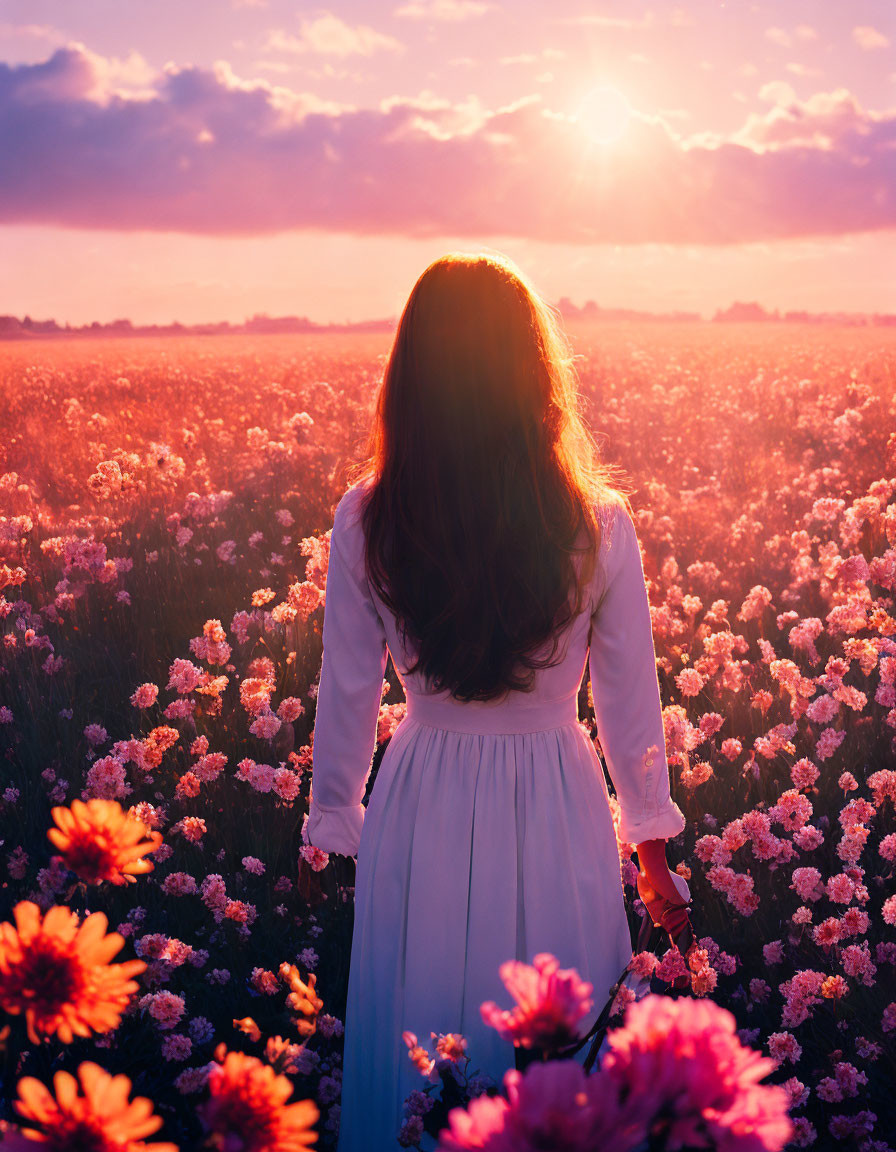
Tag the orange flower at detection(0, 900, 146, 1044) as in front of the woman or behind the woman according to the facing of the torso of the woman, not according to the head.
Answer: behind

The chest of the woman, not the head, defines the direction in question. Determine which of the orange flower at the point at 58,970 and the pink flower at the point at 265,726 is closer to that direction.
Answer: the pink flower

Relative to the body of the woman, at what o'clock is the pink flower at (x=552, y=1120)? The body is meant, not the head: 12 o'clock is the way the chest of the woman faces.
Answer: The pink flower is roughly at 6 o'clock from the woman.

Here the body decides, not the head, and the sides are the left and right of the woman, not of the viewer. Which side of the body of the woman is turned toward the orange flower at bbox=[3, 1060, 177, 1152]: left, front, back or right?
back

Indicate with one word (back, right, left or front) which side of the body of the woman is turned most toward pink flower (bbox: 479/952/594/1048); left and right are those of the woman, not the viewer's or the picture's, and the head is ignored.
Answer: back

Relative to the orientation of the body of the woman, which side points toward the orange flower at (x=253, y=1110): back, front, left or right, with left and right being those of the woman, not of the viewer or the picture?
back

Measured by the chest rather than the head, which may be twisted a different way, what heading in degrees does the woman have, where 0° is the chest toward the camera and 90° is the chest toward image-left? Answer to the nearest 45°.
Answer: approximately 180°

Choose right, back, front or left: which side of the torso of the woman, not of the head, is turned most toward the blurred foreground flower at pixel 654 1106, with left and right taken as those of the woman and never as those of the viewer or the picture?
back

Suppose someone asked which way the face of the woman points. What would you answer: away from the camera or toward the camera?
away from the camera
